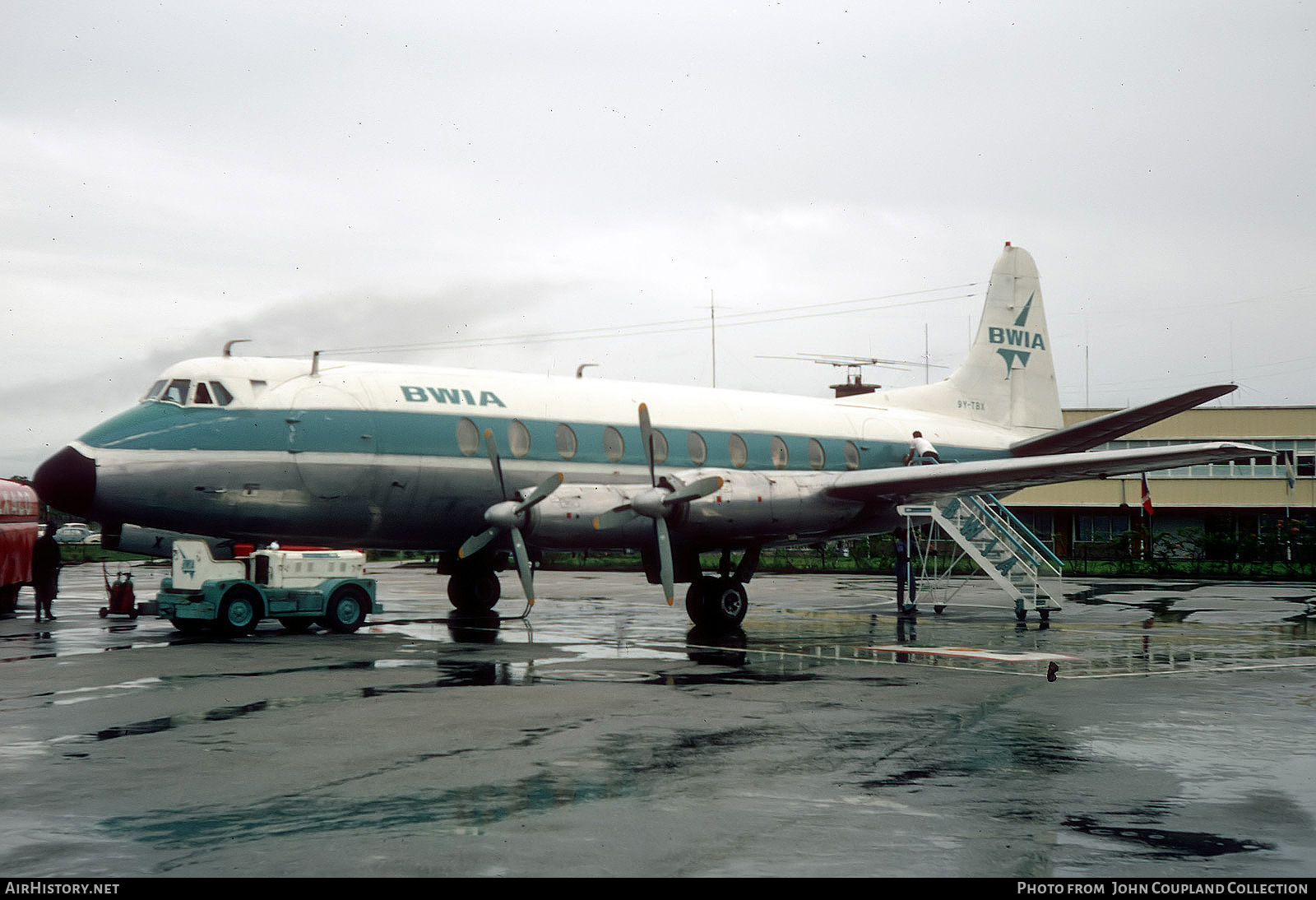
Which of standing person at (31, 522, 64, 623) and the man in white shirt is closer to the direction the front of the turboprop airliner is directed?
the standing person

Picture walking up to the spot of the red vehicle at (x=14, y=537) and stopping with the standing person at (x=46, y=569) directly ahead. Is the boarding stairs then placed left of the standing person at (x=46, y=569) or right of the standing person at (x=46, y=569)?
left

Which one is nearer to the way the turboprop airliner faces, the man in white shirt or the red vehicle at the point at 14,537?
the red vehicle

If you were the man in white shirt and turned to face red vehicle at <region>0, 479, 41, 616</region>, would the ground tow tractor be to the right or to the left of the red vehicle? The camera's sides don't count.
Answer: left

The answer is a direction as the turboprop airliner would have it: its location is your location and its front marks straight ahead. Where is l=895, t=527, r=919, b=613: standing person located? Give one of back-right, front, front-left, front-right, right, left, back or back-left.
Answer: back

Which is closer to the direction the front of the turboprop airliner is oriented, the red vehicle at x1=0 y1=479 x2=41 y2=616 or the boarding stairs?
the red vehicle

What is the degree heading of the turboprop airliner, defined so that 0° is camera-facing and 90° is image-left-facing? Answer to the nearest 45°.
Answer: approximately 45°

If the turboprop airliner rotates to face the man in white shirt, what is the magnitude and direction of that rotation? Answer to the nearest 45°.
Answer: approximately 180°
